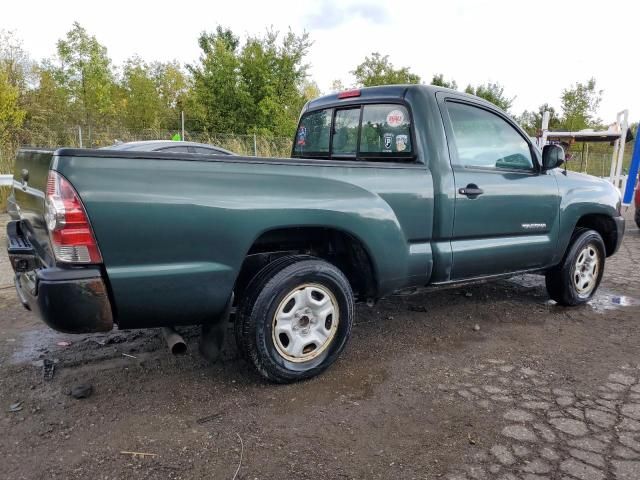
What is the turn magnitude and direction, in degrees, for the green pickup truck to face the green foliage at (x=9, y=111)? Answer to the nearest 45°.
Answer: approximately 90° to its left

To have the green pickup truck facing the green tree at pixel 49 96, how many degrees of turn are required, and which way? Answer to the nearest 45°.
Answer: approximately 90° to its left

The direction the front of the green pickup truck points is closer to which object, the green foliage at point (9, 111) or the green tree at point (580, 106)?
the green tree

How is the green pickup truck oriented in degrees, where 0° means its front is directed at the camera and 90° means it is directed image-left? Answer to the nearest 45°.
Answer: approximately 225°

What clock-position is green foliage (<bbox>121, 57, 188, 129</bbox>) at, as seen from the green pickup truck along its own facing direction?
The green foliage is roughly at 10 o'clock from the green pickup truck.

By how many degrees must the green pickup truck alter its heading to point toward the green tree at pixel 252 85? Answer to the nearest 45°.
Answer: approximately 45° to its left
